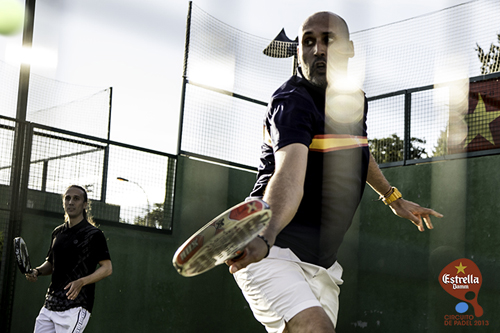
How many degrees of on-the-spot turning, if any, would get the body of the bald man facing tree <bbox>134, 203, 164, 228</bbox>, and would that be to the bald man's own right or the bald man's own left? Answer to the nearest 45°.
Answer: approximately 180°

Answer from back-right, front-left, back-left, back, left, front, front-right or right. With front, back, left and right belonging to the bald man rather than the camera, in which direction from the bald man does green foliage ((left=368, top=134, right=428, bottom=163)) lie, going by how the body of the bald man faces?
back-left

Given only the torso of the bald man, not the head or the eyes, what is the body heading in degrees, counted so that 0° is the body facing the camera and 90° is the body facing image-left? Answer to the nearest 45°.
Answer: approximately 315°

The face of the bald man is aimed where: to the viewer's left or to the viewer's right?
to the viewer's left

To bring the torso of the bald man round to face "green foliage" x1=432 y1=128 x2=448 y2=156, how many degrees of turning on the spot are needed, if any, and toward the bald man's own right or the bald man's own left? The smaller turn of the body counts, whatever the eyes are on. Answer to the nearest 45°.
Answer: approximately 135° to the bald man's own left

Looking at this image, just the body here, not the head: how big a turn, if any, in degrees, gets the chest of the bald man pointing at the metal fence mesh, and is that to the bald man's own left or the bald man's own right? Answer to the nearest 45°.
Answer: approximately 135° to the bald man's own left
